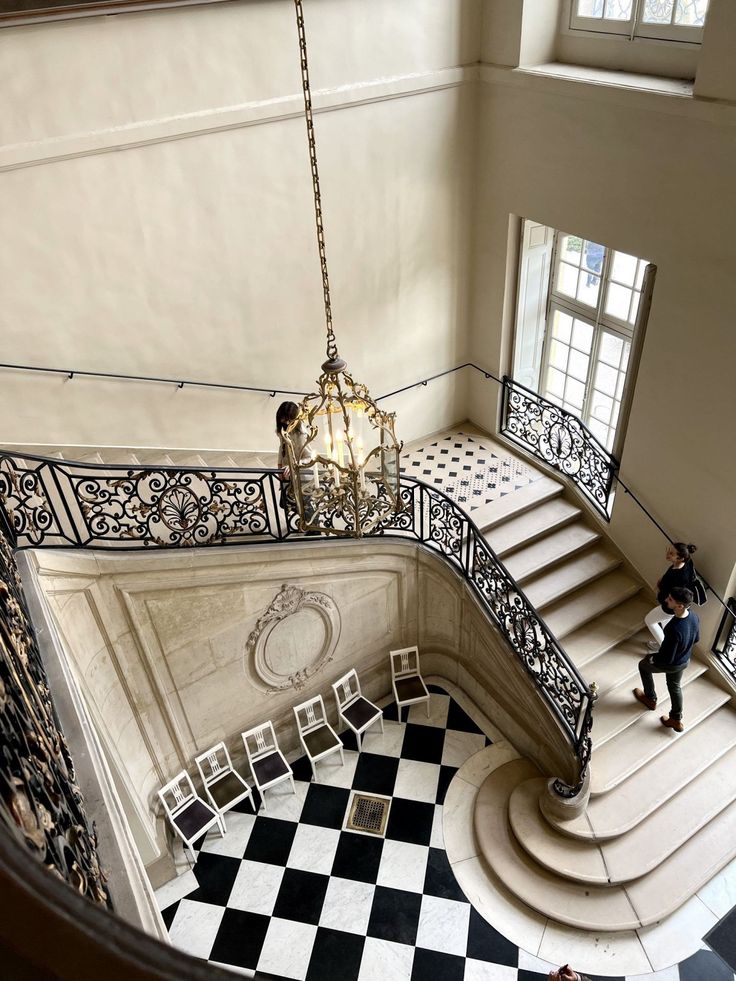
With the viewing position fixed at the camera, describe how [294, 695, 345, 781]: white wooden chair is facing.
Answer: facing the viewer and to the right of the viewer

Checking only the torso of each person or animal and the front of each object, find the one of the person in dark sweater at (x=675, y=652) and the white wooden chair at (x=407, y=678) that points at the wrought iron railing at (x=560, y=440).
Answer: the person in dark sweater

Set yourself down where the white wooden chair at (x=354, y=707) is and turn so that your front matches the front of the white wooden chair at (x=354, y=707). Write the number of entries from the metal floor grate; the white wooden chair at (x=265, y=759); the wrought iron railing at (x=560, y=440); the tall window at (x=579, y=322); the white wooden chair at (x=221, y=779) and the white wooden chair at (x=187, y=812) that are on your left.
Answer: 2

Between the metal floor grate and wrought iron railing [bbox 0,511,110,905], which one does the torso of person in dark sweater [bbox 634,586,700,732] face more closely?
the metal floor grate

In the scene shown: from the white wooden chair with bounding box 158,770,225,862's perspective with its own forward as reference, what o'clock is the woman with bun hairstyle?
The woman with bun hairstyle is roughly at 11 o'clock from the white wooden chair.

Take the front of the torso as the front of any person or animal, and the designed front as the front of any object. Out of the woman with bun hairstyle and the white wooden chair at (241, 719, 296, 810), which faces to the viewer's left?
the woman with bun hairstyle

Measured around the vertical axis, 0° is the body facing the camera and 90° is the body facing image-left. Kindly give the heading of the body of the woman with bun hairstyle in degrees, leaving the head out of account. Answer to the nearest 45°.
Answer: approximately 90°

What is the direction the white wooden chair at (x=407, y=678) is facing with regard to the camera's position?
facing the viewer

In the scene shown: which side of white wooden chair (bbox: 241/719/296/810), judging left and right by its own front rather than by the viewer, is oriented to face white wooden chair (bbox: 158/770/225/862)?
right

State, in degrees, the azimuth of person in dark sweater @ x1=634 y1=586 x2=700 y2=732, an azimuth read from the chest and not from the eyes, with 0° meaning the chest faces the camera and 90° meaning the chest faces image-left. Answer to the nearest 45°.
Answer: approximately 135°
